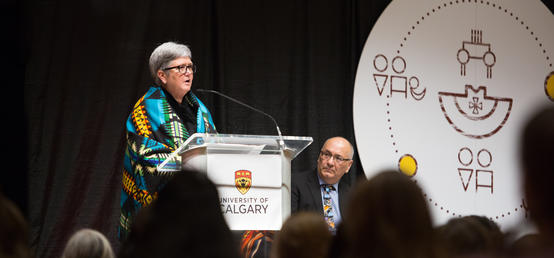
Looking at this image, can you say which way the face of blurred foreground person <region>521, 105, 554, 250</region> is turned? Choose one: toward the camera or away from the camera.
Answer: away from the camera

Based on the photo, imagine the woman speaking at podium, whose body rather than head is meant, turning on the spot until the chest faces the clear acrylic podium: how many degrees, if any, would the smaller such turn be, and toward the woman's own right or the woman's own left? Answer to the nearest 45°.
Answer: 0° — they already face it

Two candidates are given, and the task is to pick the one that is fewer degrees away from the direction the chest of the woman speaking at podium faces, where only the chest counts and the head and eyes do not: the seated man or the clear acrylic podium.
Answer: the clear acrylic podium

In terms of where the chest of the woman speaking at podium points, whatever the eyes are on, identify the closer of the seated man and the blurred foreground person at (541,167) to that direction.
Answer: the blurred foreground person

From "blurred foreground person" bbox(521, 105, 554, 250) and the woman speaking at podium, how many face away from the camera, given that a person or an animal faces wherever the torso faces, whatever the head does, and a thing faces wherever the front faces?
1

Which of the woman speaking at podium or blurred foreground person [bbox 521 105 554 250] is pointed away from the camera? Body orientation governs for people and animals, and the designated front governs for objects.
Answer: the blurred foreground person

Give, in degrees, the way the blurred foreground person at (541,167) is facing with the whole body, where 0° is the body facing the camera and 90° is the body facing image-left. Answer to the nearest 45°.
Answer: approximately 180°

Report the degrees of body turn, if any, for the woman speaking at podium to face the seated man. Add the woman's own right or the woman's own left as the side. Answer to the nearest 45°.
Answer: approximately 90° to the woman's own left

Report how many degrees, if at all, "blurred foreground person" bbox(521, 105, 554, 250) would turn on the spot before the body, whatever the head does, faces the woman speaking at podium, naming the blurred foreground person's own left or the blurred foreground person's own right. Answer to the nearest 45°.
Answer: approximately 45° to the blurred foreground person's own left

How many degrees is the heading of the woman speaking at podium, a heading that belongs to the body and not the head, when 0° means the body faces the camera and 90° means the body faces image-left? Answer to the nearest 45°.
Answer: approximately 315°
